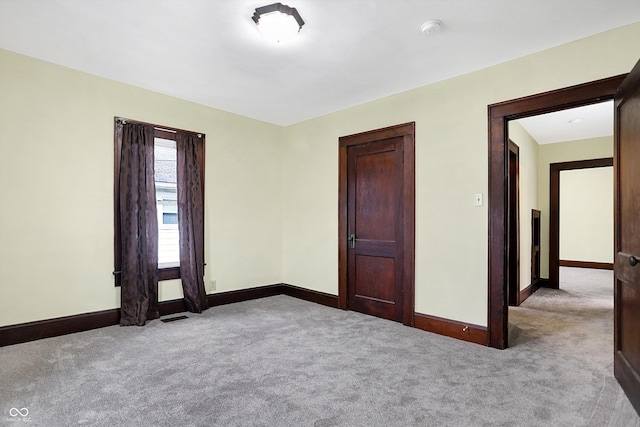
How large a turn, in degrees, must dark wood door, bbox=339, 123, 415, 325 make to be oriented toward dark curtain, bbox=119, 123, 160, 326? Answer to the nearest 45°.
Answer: approximately 45° to its right

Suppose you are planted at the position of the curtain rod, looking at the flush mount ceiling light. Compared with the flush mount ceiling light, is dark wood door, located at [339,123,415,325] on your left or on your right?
left

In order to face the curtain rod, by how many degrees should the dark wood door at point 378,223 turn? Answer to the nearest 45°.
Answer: approximately 45° to its right

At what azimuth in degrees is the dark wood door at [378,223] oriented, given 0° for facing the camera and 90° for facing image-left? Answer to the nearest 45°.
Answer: approximately 45°
